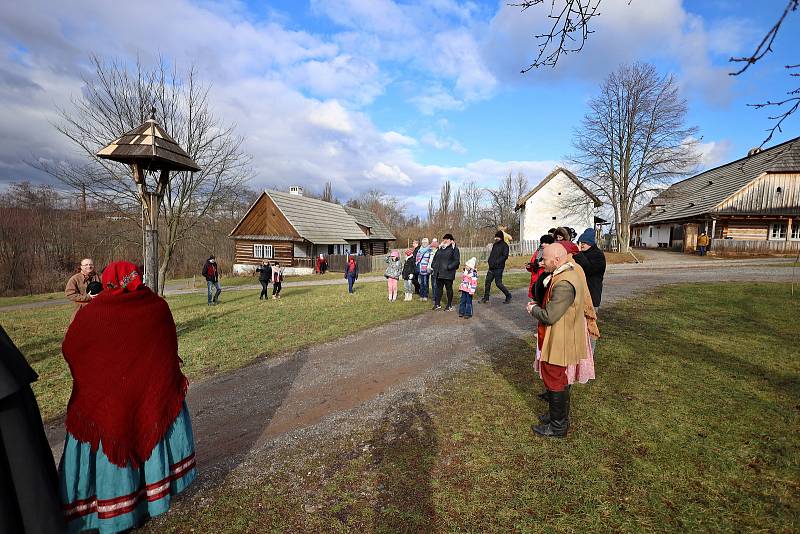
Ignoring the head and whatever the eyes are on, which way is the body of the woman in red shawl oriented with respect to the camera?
away from the camera

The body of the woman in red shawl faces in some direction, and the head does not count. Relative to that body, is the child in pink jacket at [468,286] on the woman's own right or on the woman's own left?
on the woman's own right

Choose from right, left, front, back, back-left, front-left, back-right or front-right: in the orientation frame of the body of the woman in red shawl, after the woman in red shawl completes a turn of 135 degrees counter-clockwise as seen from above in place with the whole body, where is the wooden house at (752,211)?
back-left

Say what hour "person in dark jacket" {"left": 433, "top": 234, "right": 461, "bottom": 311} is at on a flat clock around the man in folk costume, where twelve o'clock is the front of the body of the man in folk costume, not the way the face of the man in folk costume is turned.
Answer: The person in dark jacket is roughly at 2 o'clock from the man in folk costume.

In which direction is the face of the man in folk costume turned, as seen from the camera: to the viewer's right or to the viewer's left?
to the viewer's left

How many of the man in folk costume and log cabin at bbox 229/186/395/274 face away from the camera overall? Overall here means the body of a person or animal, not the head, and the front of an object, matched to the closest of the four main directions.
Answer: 0

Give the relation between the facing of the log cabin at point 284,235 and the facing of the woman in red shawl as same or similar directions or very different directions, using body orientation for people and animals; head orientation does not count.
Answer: very different directions

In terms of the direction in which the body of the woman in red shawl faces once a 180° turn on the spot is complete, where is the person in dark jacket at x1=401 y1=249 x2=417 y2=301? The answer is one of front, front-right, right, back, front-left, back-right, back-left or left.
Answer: back-left

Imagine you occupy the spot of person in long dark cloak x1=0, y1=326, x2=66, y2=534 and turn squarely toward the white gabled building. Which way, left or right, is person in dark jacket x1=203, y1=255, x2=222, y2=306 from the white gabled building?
left

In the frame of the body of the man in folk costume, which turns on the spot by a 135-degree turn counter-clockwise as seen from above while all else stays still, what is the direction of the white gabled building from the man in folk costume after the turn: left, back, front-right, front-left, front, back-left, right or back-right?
back-left

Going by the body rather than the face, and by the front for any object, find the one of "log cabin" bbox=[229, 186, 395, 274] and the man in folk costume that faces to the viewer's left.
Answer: the man in folk costume

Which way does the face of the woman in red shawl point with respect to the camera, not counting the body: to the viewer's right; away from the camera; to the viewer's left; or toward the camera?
away from the camera

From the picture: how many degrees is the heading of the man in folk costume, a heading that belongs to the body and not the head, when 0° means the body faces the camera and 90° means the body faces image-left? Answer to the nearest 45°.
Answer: approximately 90°

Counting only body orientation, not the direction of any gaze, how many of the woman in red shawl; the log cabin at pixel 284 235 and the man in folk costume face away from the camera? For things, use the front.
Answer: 1
